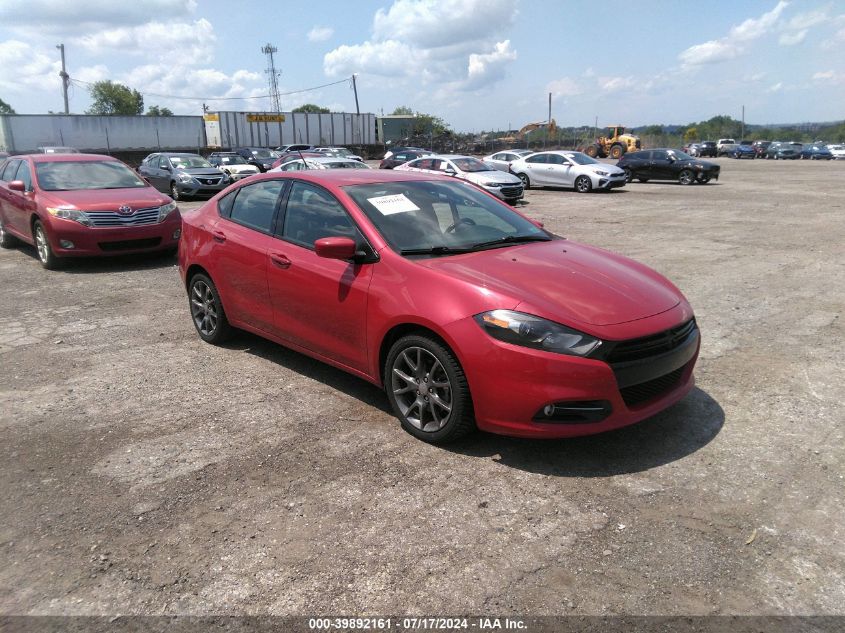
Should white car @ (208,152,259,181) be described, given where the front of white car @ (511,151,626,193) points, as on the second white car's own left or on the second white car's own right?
on the second white car's own right

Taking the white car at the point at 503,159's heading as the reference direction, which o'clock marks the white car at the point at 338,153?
the white car at the point at 338,153 is roughly at 5 o'clock from the white car at the point at 503,159.

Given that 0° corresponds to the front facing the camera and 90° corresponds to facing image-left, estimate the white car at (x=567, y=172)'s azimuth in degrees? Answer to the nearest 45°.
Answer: approximately 315°

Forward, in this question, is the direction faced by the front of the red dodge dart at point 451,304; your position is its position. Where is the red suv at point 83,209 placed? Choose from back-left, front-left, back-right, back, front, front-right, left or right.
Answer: back

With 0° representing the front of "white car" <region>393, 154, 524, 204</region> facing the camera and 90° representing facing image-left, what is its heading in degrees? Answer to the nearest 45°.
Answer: approximately 315°

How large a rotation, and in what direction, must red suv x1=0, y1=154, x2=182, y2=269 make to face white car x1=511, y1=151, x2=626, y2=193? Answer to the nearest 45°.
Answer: approximately 90° to its left

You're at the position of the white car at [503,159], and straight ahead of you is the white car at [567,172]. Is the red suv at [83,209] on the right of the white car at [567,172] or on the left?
right

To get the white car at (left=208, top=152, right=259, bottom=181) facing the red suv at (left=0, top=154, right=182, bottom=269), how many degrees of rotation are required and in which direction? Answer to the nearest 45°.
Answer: approximately 45° to its right
